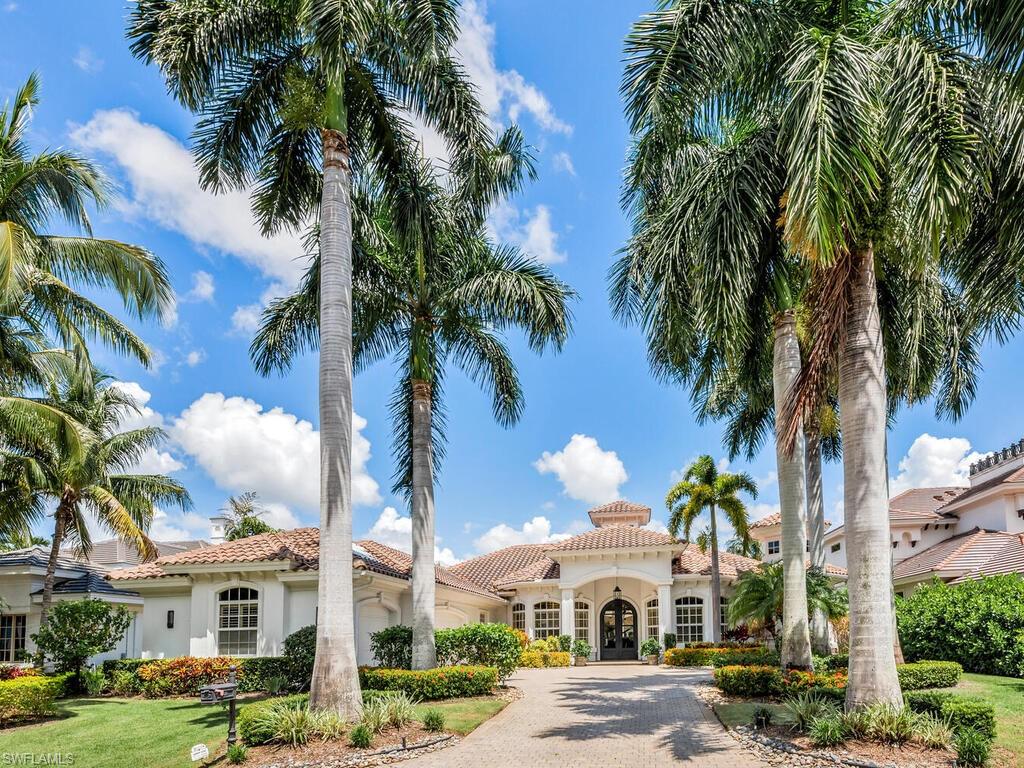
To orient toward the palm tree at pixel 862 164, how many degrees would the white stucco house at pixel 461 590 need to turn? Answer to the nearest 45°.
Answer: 0° — it already faces it

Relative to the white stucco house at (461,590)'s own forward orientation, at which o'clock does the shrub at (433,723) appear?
The shrub is roughly at 12 o'clock from the white stucco house.

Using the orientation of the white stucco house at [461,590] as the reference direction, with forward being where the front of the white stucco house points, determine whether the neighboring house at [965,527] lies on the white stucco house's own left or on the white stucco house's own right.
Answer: on the white stucco house's own left

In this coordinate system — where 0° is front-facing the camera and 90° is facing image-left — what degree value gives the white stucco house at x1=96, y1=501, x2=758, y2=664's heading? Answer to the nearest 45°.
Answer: approximately 0°

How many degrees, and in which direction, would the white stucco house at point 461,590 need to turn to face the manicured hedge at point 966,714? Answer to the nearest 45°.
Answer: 0° — it already faces it

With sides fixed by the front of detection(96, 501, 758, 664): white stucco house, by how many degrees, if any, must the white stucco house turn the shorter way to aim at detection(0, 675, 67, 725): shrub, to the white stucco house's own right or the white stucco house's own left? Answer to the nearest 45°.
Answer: approximately 45° to the white stucco house's own right

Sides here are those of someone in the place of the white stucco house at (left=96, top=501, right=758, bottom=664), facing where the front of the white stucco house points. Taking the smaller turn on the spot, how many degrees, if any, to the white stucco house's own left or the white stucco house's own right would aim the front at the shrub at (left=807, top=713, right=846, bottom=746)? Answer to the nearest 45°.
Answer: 0° — it already faces it

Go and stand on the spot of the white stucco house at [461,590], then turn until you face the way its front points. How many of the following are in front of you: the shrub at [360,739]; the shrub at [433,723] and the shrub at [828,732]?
3
